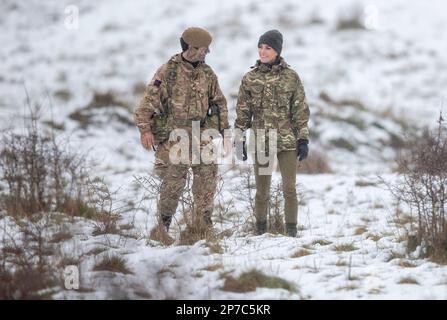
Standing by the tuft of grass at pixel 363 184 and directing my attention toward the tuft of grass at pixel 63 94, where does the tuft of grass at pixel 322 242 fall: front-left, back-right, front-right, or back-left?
back-left

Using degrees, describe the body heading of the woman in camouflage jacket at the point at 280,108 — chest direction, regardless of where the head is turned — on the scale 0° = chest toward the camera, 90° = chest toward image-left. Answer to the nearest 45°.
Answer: approximately 0°

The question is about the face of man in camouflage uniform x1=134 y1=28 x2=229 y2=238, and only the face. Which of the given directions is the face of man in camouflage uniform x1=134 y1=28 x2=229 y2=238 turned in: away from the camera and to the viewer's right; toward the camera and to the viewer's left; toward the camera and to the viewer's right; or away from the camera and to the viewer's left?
toward the camera and to the viewer's right

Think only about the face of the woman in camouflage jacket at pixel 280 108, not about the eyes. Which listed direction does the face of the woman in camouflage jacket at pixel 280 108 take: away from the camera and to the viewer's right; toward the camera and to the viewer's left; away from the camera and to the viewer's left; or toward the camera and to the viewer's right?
toward the camera and to the viewer's left

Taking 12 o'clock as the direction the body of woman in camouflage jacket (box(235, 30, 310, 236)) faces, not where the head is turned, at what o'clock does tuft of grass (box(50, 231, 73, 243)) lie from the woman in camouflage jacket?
The tuft of grass is roughly at 2 o'clock from the woman in camouflage jacket.
